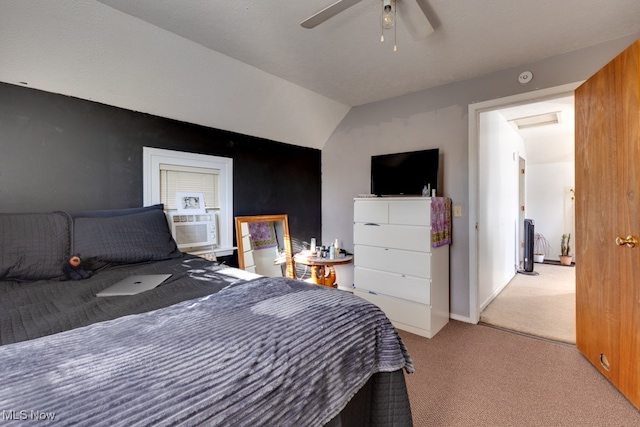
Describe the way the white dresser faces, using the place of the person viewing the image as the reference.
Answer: facing the viewer and to the left of the viewer

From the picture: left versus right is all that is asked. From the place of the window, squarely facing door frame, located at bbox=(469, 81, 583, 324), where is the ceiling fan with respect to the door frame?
right

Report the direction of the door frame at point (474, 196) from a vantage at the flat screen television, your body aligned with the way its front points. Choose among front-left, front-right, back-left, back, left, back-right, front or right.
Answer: back-left

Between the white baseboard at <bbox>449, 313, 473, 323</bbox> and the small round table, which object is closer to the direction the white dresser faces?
the small round table

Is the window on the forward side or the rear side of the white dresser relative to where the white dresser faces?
on the forward side

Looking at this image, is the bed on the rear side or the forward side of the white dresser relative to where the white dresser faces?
on the forward side

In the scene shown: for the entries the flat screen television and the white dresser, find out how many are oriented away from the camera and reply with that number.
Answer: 0
